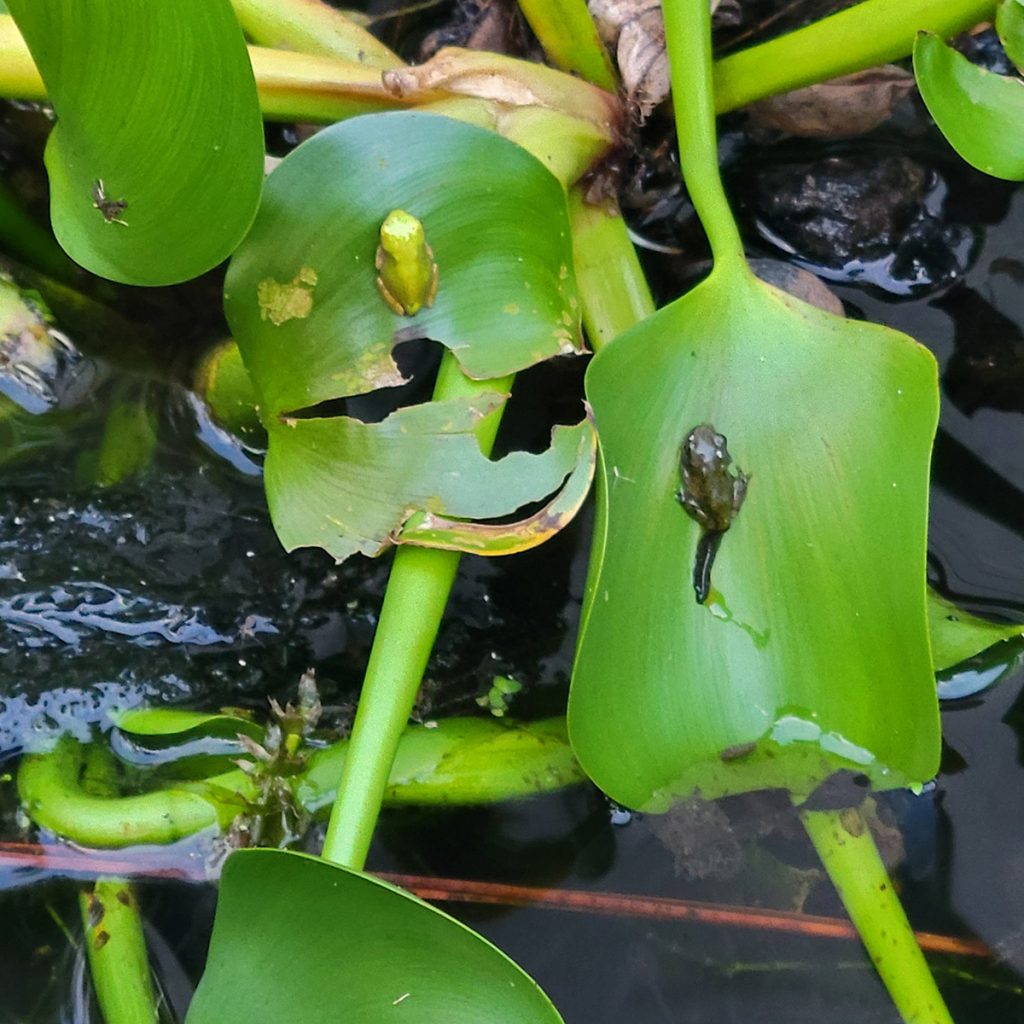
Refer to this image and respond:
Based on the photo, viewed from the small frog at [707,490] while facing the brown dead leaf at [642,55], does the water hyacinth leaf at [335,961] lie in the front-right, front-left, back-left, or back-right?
back-left

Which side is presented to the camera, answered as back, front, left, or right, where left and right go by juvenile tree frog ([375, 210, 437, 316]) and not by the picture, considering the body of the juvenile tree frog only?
back

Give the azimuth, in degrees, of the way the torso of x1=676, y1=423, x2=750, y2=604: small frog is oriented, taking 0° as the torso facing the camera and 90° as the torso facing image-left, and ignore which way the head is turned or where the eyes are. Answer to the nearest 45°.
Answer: approximately 180°

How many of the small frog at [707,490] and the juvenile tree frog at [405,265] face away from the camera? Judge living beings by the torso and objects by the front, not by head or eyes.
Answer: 2
